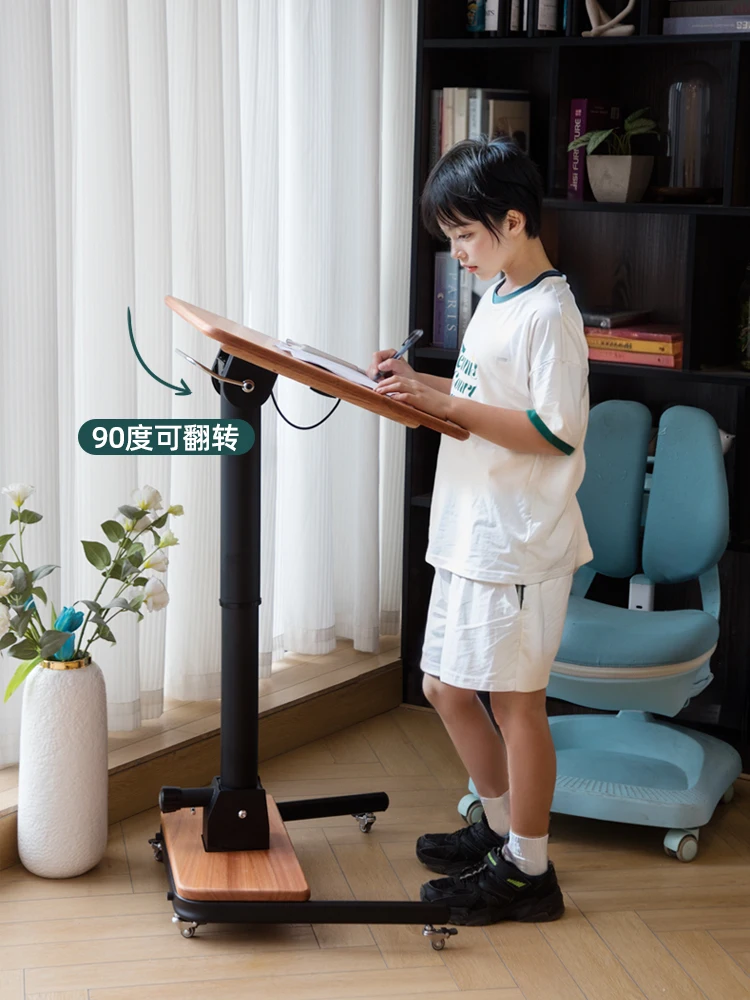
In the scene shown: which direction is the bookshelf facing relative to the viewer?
toward the camera

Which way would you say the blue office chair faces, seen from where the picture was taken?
facing the viewer and to the left of the viewer

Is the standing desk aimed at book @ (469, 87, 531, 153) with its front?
no

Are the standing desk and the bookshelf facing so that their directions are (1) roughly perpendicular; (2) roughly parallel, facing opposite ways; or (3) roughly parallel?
roughly perpendicular

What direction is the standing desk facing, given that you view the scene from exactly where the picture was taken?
facing to the right of the viewer

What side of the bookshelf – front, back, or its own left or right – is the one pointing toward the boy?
front

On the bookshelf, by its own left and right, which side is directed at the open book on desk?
front

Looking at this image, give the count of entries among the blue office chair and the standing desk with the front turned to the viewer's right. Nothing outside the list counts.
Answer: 1

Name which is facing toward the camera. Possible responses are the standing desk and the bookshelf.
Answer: the bookshelf

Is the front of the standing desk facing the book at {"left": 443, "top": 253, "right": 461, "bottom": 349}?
no

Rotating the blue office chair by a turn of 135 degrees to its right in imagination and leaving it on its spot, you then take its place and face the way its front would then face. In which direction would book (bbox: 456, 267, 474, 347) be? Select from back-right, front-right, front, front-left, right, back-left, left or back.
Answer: front-left

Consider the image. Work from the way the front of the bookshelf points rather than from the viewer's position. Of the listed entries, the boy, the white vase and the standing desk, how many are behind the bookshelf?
0

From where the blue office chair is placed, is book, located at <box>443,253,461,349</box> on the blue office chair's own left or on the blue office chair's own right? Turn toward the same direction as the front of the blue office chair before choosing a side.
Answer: on the blue office chair's own right

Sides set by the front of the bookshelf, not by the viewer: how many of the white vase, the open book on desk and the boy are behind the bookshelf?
0
